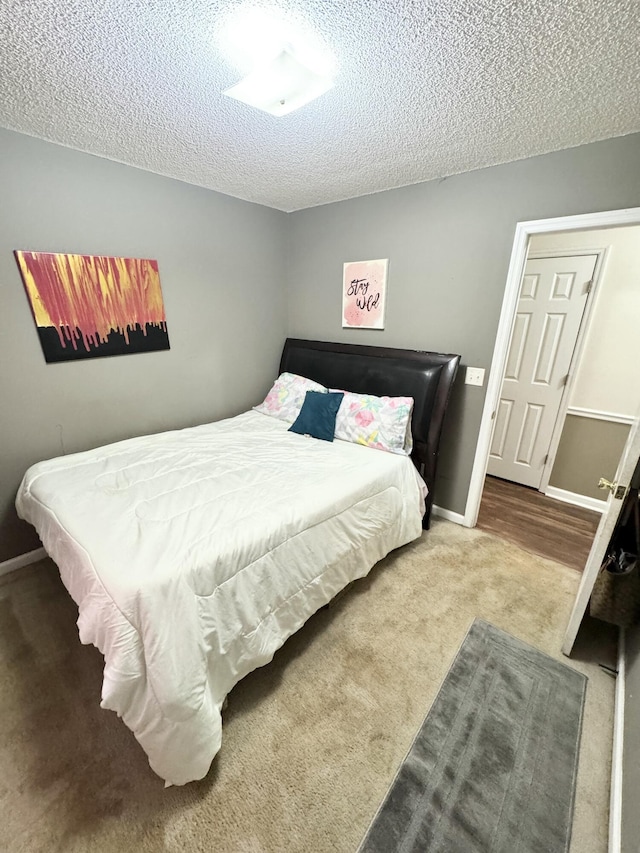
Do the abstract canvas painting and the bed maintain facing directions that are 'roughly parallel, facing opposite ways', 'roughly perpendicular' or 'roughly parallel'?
roughly perpendicular

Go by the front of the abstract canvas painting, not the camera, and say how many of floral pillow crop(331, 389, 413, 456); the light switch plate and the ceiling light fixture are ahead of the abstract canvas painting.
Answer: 3

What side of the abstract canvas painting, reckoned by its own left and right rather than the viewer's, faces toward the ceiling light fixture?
front

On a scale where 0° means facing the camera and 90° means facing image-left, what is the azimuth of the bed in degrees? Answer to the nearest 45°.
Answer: approximately 45°

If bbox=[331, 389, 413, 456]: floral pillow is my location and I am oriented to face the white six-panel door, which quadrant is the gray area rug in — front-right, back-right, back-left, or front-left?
back-right

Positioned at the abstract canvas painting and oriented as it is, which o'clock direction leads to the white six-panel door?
The white six-panel door is roughly at 11 o'clock from the abstract canvas painting.

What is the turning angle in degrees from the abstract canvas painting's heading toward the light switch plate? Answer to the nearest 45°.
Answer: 0° — it already faces it

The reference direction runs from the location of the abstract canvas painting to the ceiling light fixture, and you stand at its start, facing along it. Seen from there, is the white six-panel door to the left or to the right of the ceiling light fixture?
left

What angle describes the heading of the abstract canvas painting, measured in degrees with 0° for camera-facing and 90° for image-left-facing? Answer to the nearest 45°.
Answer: approximately 315°

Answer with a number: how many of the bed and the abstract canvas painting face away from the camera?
0

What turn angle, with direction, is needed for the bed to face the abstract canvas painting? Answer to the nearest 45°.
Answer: approximately 90° to its right

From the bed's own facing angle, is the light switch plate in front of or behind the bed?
behind
